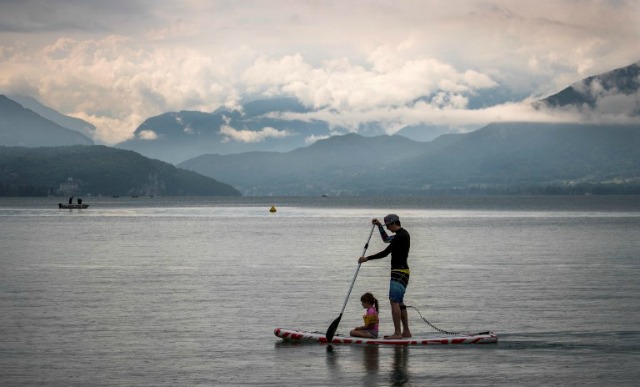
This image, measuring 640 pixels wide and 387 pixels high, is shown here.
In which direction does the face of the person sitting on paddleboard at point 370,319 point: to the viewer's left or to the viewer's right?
to the viewer's left

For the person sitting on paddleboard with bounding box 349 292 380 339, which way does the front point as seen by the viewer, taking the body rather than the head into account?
to the viewer's left

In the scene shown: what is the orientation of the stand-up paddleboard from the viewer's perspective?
to the viewer's left

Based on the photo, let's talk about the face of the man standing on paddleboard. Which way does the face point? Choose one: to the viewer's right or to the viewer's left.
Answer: to the viewer's left

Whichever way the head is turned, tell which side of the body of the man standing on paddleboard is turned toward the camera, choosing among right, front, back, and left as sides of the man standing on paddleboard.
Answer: left
